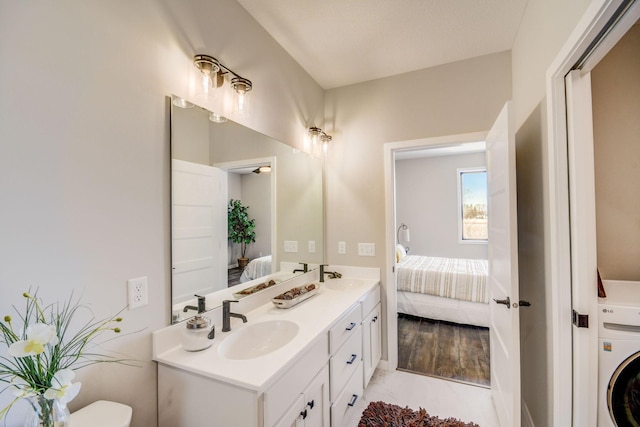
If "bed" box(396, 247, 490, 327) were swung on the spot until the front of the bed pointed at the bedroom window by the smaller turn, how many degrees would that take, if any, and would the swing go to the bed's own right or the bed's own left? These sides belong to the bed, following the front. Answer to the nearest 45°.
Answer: approximately 90° to the bed's own left

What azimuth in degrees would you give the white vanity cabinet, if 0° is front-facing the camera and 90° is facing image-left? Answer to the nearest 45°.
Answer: approximately 315°

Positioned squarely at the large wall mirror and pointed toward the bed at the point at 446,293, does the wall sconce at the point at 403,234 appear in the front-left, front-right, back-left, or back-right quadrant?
front-left

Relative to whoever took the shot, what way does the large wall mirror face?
facing the viewer and to the right of the viewer

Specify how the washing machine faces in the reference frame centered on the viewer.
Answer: facing the viewer

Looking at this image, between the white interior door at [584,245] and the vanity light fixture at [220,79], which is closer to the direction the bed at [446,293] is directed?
the white interior door

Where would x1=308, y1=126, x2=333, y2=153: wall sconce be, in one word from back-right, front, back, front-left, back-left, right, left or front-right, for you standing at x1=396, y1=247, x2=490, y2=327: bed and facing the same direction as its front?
back-right

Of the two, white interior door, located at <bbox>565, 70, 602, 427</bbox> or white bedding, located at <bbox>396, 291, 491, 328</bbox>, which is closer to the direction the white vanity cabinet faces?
the white interior door

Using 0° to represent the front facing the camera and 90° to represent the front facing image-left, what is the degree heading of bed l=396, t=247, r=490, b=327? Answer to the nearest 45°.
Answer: approximately 270°

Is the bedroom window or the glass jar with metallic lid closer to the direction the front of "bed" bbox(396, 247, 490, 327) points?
the bedroom window

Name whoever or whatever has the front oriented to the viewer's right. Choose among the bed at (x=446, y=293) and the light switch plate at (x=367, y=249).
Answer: the bed

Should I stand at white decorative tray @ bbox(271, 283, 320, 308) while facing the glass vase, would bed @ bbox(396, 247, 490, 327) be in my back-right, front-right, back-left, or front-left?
back-left

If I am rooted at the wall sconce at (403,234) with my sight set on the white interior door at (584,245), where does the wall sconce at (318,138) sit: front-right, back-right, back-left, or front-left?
front-right

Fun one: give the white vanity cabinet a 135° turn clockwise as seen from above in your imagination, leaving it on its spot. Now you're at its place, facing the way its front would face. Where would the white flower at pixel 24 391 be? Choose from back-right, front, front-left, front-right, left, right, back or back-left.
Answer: front-left

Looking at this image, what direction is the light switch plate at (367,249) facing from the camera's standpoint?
toward the camera
